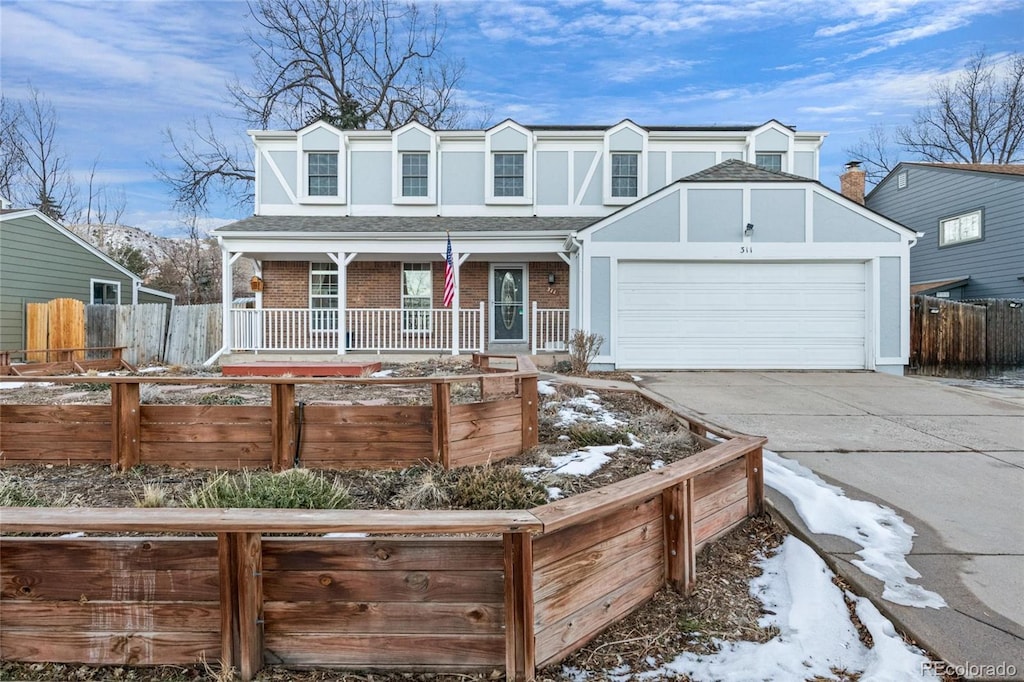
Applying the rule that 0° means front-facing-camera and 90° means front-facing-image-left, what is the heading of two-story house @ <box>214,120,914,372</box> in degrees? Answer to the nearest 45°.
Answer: approximately 0°

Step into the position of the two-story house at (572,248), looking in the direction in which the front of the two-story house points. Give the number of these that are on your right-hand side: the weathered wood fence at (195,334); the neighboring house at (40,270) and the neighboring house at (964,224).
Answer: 2

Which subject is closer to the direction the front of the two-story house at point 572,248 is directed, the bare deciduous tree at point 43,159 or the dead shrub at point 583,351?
the dead shrub

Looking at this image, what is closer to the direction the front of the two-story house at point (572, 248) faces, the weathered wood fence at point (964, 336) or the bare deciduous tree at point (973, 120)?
the weathered wood fence

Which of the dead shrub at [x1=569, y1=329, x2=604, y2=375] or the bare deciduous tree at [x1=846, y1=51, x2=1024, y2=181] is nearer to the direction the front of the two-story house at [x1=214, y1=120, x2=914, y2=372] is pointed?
the dead shrub

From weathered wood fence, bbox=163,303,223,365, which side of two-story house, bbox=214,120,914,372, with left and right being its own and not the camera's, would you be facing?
right

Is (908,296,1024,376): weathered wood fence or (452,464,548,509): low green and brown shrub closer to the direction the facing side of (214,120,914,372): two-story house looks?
the low green and brown shrub

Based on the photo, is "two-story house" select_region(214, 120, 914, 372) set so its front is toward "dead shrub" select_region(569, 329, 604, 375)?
yes

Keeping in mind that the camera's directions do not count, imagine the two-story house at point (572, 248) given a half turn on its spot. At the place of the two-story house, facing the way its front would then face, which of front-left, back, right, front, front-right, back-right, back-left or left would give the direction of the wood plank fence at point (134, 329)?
left

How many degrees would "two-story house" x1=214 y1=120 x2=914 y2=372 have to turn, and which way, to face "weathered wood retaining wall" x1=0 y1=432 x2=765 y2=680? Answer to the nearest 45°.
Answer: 0° — it already faces it

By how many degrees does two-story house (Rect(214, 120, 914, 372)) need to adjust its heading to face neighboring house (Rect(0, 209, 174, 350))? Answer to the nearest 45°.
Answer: approximately 90° to its right

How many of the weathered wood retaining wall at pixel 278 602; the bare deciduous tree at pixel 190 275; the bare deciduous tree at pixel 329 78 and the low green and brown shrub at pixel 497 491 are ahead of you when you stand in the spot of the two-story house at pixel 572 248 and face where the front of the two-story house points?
2

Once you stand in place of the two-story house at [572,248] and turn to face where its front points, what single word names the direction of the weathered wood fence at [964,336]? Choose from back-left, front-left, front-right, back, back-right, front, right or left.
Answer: left
